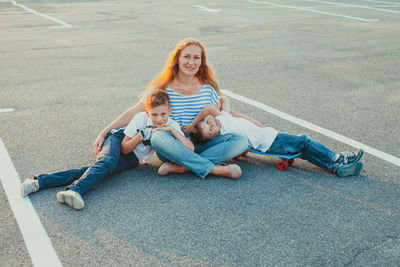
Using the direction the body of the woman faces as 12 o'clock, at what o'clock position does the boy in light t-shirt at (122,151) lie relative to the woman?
The boy in light t-shirt is roughly at 2 o'clock from the woman.

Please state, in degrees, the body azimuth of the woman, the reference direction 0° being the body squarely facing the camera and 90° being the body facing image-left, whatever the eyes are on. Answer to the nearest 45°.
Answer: approximately 0°
